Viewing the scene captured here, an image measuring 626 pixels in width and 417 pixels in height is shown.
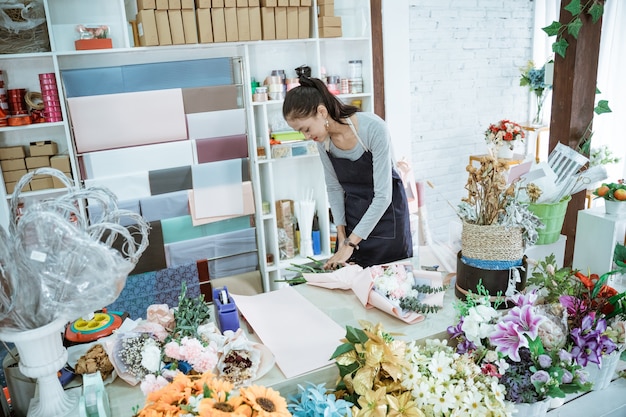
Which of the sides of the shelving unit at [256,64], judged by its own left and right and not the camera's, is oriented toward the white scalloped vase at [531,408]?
front

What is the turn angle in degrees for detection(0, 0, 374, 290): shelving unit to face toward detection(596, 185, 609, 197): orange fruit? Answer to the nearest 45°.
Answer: approximately 45° to its left

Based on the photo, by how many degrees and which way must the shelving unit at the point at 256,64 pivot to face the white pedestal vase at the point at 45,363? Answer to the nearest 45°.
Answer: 0° — it already faces it

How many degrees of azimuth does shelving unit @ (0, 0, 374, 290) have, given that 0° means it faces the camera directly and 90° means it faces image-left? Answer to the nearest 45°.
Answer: approximately 0°

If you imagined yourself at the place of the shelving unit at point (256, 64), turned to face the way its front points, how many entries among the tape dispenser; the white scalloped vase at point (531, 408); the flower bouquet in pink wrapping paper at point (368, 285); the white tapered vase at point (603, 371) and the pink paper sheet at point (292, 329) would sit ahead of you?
5

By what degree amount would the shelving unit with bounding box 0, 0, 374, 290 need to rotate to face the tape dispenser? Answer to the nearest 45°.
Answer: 0° — it already faces it

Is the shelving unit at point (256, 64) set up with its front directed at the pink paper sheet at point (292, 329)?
yes

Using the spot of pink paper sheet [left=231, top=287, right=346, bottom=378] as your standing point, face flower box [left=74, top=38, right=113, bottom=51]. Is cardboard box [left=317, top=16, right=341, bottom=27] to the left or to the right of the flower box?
right

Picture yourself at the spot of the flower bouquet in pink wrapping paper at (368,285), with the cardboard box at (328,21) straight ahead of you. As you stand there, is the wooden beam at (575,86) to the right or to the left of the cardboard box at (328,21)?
right

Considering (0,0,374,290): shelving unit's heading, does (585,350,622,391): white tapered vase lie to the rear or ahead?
ahead

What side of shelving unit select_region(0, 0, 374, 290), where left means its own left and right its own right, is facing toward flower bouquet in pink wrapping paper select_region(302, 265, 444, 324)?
front

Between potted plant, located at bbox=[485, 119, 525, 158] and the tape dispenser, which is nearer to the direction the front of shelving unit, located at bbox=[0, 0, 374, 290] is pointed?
the tape dispenser

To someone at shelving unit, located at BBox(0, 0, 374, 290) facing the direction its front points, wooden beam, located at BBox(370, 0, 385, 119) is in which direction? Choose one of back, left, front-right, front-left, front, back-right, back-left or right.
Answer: left

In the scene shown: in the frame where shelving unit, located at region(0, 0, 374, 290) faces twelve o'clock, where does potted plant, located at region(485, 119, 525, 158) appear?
The potted plant is roughly at 9 o'clock from the shelving unit.
